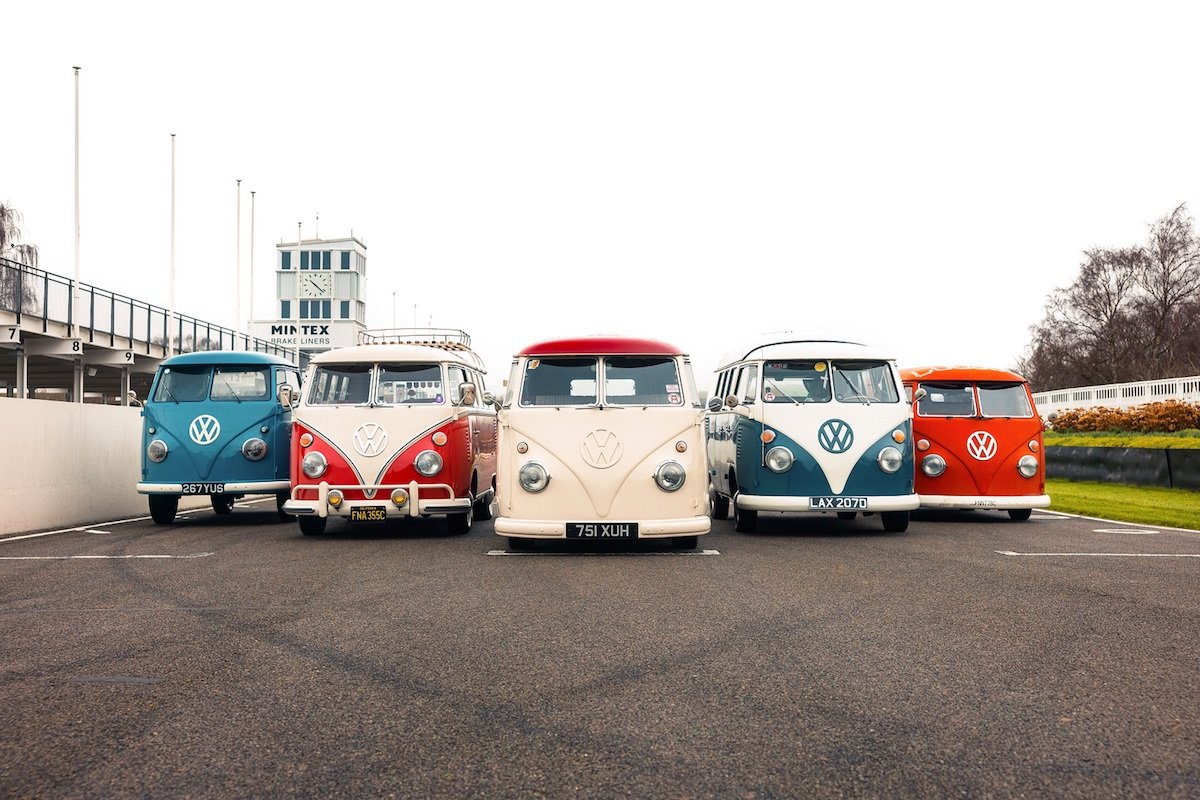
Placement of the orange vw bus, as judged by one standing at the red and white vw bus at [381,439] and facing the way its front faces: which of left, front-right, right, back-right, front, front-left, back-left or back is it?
left

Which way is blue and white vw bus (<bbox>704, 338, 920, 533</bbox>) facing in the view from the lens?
facing the viewer

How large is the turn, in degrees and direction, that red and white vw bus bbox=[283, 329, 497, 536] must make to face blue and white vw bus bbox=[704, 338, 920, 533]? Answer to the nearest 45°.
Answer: approximately 90° to its left

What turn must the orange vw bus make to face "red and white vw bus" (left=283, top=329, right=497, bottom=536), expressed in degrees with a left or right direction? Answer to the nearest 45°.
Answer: approximately 45° to its right

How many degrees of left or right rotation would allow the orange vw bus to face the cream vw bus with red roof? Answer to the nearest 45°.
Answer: approximately 45° to its right

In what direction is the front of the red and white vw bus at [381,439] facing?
toward the camera

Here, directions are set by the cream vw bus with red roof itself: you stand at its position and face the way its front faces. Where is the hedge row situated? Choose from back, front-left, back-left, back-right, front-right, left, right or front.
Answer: back-left

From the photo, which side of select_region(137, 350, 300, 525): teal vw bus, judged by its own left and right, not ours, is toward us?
front

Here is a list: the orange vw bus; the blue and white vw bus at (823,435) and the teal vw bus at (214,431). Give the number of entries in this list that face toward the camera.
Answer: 3

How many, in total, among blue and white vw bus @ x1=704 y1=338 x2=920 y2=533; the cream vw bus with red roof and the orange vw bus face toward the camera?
3

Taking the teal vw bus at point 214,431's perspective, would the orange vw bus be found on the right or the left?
on its left

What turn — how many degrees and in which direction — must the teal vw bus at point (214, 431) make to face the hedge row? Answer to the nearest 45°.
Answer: approximately 90° to its left

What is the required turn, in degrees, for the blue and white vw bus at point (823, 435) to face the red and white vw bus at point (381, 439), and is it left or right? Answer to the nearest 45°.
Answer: approximately 90° to its right

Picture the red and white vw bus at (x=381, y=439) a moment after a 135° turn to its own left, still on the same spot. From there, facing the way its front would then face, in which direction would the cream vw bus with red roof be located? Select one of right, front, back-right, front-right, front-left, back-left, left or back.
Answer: right

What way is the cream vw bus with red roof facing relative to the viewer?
toward the camera
